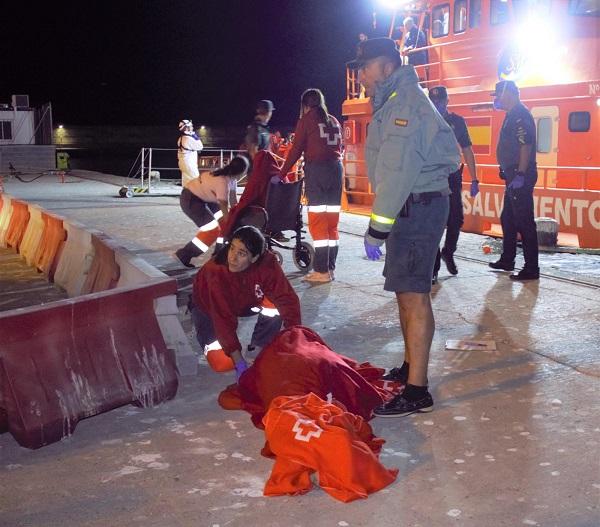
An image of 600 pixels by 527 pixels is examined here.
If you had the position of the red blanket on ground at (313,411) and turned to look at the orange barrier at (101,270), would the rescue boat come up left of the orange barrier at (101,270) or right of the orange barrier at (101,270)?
right

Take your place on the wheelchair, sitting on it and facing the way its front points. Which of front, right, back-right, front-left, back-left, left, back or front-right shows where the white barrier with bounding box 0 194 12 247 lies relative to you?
front

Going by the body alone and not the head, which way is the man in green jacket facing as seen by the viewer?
to the viewer's left

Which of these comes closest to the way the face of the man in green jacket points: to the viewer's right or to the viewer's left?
to the viewer's left

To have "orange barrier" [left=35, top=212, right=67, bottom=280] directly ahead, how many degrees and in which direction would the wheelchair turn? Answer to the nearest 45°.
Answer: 0° — it already faces it

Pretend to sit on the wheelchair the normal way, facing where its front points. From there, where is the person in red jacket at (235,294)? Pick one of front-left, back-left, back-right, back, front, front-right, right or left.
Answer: back-left

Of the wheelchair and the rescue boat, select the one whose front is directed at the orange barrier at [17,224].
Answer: the wheelchair

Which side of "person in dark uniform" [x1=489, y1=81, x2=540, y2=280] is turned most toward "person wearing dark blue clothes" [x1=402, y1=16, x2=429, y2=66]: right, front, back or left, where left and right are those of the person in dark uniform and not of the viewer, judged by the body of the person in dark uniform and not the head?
right

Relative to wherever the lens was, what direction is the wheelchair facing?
facing away from the viewer and to the left of the viewer

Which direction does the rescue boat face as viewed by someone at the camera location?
facing the viewer and to the right of the viewer

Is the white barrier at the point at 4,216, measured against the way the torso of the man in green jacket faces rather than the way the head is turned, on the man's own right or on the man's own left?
on the man's own right

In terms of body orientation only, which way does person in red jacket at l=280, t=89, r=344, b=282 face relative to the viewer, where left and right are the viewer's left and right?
facing away from the viewer and to the left of the viewer
